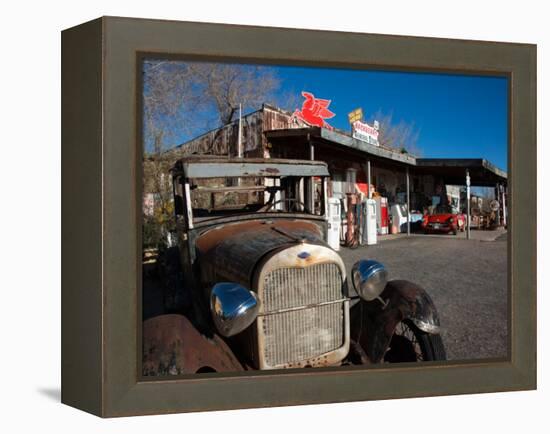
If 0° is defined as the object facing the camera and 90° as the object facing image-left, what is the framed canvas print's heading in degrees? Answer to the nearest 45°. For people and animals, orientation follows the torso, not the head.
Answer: approximately 315°
